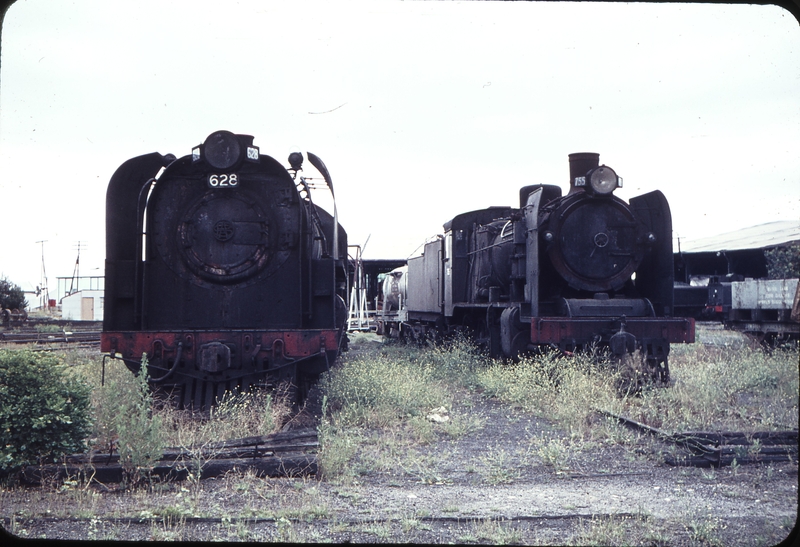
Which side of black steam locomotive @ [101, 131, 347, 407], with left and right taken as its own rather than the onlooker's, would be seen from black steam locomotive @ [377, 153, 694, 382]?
left

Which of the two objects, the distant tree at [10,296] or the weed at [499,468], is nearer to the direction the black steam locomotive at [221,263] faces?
the weed

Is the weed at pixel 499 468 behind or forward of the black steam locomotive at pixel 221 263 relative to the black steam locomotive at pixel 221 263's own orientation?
forward

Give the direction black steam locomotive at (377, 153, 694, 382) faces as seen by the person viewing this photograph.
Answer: facing the viewer and to the right of the viewer

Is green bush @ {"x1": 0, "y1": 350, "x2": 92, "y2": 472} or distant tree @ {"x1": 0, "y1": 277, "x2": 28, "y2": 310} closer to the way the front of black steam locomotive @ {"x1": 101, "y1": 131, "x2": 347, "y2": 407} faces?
the green bush

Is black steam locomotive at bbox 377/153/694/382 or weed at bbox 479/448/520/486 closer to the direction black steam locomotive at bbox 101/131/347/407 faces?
the weed

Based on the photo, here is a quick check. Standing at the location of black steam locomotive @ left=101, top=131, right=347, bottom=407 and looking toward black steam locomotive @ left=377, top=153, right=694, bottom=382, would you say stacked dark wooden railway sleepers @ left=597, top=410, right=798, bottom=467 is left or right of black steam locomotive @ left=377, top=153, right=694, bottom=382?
right

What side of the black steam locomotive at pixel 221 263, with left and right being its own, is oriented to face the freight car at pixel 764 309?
left

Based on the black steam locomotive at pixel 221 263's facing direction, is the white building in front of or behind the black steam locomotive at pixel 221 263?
behind

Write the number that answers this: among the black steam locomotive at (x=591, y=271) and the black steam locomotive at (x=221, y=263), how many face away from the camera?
0

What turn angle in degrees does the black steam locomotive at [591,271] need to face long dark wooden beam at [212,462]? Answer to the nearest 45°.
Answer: approximately 90° to its right

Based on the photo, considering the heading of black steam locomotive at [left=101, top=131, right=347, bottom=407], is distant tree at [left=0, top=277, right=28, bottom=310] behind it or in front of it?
behind

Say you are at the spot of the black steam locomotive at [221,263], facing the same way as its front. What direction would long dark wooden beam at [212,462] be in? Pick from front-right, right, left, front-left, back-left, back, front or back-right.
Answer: front

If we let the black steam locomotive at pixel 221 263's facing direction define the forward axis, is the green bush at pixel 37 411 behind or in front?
in front

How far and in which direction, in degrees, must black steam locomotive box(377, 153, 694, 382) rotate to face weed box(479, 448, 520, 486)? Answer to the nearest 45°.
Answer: approximately 45° to its right

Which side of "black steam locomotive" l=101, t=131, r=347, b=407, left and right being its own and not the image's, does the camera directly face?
front

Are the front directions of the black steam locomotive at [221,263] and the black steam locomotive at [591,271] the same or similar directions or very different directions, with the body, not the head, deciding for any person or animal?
same or similar directions

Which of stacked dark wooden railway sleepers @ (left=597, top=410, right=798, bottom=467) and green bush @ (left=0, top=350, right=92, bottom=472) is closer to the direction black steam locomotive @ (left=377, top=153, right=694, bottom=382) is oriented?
the stacked dark wooden railway sleepers
